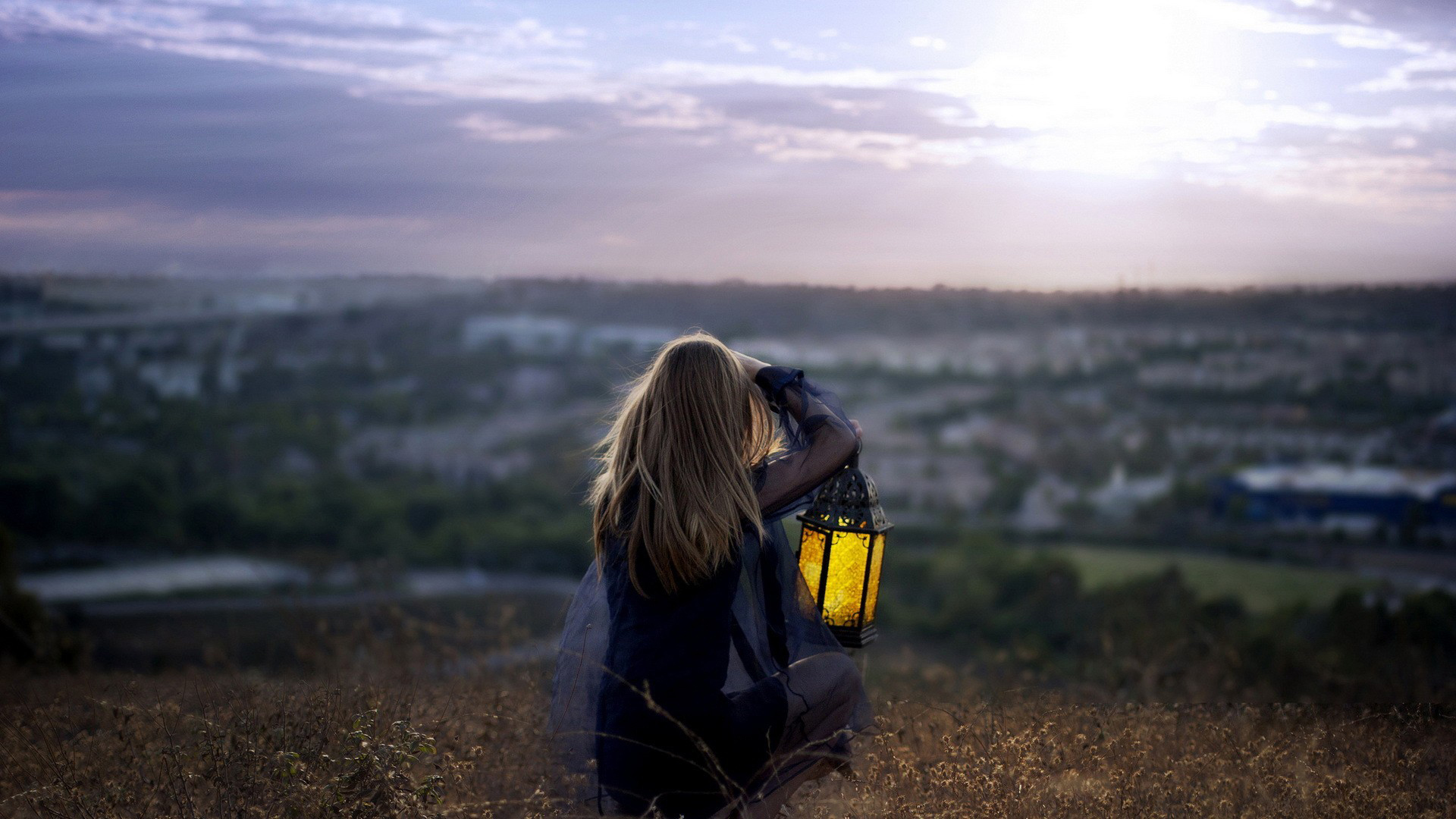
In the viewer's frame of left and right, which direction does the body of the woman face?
facing away from the viewer and to the right of the viewer

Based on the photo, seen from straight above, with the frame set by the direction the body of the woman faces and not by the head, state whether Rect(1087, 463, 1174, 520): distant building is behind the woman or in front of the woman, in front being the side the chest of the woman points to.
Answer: in front

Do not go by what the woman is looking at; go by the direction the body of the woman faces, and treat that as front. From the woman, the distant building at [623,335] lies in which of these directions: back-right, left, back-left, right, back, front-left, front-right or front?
front-left

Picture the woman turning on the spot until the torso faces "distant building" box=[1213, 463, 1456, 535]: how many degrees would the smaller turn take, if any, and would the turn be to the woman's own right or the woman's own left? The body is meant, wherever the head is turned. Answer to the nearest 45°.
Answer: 0° — they already face it

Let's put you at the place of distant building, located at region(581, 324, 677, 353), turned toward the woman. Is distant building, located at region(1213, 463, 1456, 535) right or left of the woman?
left
